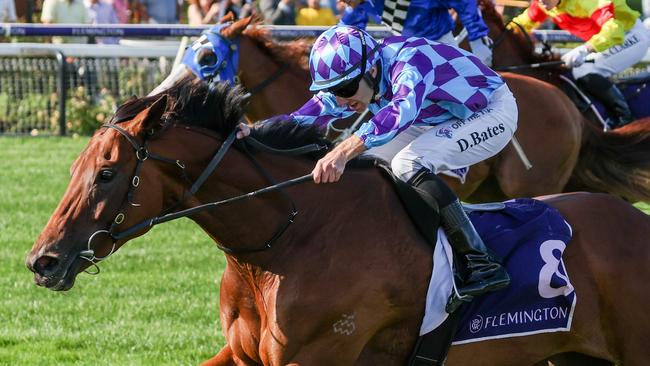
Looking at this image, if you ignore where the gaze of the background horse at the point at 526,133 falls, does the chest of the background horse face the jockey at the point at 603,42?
no

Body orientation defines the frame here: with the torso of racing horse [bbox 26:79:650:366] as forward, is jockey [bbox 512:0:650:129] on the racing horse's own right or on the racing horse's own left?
on the racing horse's own right

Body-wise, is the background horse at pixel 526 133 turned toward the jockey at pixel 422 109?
no

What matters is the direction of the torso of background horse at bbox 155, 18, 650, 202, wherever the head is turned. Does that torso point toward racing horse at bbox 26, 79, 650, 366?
no

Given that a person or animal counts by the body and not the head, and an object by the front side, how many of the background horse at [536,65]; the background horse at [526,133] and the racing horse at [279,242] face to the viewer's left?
3

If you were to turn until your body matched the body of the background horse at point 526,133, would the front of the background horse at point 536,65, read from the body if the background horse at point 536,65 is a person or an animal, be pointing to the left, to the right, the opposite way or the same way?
the same way

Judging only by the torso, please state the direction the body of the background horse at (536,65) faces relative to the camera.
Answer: to the viewer's left

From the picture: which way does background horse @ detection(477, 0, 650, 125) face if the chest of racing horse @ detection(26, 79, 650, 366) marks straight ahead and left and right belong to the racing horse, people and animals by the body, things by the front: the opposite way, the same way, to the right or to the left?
the same way

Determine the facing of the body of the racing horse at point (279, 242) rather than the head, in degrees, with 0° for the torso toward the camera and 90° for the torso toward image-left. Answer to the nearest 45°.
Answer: approximately 90°

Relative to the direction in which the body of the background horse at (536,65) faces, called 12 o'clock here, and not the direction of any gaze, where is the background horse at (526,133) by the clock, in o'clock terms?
the background horse at (526,133) is roughly at 9 o'clock from the background horse at (536,65).

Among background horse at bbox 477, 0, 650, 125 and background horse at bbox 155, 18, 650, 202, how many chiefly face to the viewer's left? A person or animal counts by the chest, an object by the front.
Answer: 2

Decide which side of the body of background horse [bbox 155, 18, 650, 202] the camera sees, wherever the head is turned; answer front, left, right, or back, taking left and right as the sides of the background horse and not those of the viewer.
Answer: left

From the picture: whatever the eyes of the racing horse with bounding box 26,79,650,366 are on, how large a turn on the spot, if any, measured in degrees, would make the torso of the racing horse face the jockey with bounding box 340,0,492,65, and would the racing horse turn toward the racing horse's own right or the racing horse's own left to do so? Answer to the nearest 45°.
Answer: approximately 90° to the racing horse's own right
